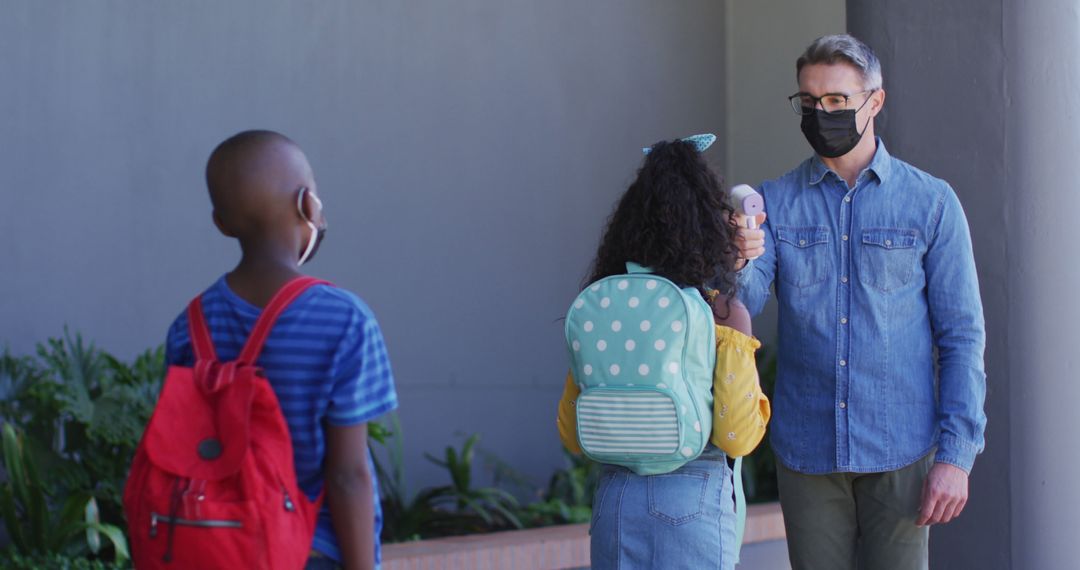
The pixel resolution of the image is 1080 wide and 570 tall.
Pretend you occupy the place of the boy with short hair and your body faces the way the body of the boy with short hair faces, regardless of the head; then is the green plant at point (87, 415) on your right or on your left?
on your left

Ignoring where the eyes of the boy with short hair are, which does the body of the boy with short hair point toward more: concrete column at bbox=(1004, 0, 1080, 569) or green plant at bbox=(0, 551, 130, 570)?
the concrete column

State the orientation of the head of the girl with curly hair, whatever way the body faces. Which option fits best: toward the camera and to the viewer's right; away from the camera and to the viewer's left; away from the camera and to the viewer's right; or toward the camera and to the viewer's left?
away from the camera and to the viewer's right

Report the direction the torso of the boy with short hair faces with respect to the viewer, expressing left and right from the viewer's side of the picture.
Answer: facing away from the viewer and to the right of the viewer

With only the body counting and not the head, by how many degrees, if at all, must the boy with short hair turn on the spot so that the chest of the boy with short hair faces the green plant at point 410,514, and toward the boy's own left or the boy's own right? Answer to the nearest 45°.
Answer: approximately 45° to the boy's own left

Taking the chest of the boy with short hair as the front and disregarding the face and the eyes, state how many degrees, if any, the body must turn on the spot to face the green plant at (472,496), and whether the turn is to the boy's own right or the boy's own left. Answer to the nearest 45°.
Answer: approximately 45° to the boy's own left
